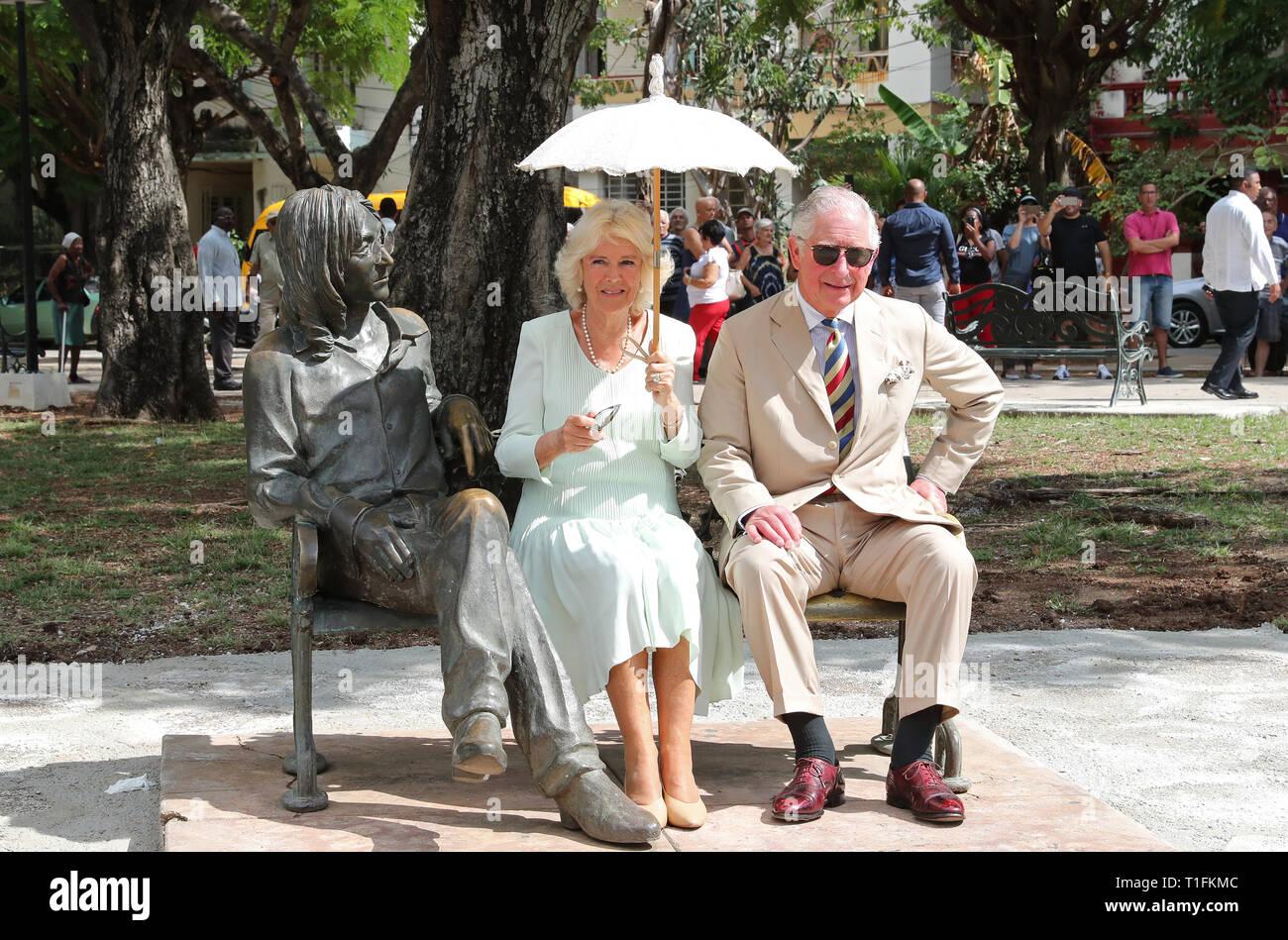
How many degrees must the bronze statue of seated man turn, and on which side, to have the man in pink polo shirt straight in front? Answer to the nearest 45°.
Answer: approximately 90° to its left

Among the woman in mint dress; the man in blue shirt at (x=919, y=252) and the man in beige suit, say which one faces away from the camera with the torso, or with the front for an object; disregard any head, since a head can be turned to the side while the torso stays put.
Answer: the man in blue shirt

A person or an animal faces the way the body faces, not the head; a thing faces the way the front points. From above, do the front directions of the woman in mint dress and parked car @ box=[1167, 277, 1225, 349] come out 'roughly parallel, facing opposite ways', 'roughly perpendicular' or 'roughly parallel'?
roughly perpendicular

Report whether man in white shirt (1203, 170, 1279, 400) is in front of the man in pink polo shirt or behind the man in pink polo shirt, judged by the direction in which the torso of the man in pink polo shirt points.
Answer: in front

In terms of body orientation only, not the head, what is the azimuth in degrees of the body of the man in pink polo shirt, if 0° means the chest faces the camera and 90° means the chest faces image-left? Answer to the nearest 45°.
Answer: approximately 0°

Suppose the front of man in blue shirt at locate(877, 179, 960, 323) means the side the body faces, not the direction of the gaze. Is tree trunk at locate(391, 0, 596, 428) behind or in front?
behind

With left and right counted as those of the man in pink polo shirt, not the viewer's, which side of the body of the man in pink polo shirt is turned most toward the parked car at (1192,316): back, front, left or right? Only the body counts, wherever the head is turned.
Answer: back

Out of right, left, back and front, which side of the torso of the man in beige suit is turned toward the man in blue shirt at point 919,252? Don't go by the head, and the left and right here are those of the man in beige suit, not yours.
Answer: back

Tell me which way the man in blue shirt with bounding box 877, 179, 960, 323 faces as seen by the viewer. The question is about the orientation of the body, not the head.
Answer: away from the camera

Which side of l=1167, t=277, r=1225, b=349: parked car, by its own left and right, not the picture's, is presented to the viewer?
left
